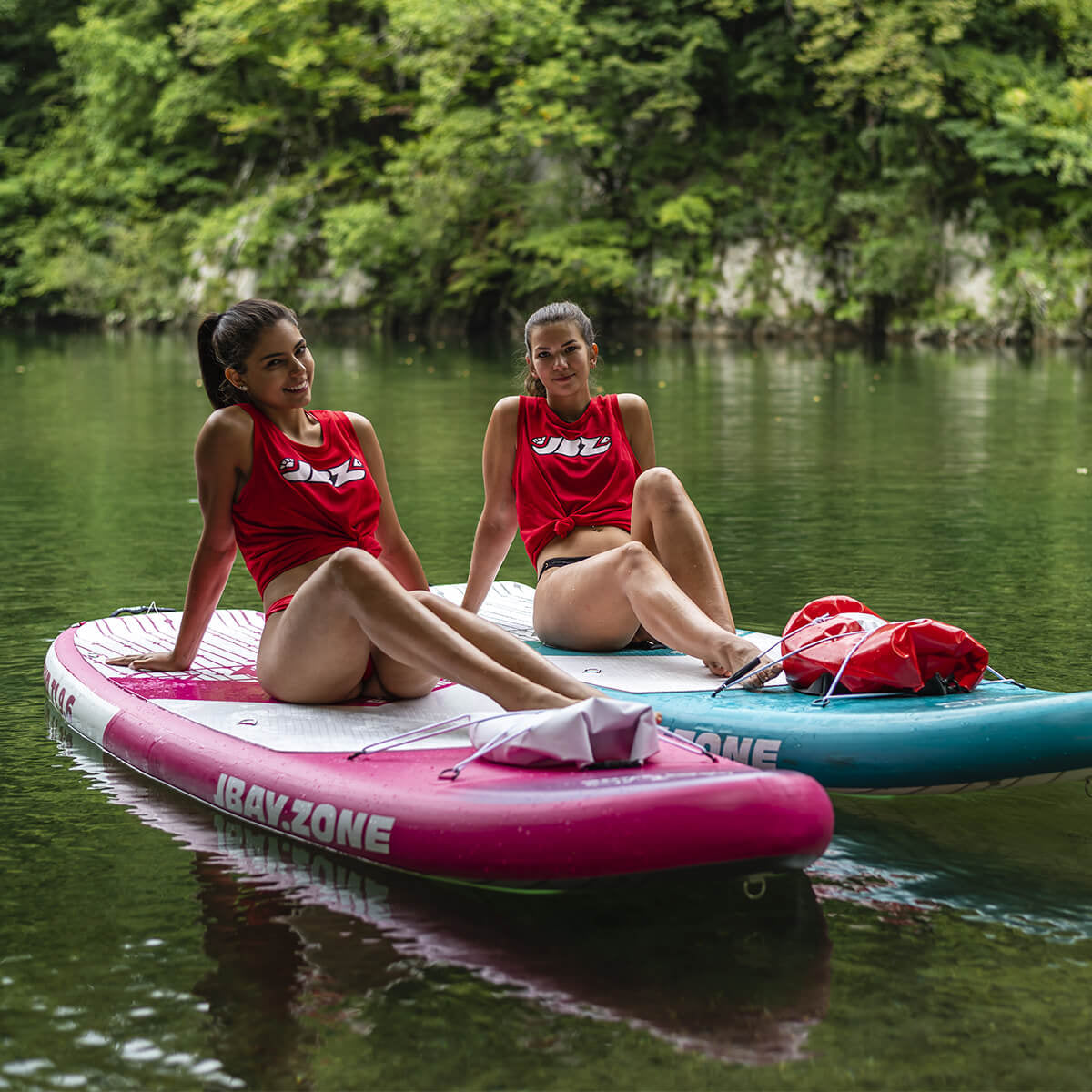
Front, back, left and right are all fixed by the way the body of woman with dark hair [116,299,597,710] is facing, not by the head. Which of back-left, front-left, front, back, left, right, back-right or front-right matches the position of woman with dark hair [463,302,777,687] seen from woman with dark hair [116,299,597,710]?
left

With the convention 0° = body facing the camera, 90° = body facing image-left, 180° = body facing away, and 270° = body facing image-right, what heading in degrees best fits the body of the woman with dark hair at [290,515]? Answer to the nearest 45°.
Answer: approximately 315°

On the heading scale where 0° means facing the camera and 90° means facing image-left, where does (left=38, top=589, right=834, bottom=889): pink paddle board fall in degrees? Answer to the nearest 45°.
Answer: approximately 315°

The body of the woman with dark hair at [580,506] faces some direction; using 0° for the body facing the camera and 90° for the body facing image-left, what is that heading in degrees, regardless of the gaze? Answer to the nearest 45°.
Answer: approximately 315°
